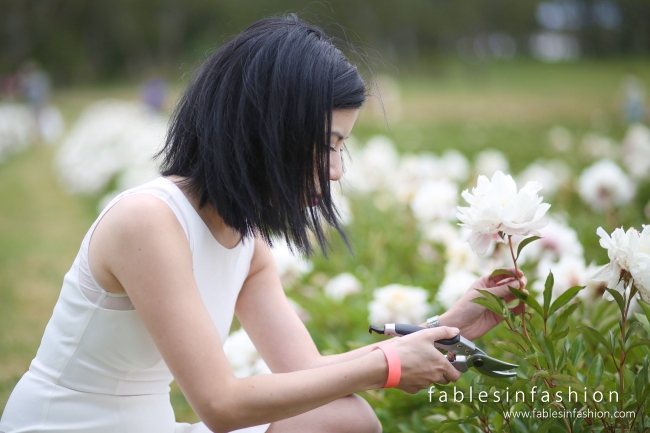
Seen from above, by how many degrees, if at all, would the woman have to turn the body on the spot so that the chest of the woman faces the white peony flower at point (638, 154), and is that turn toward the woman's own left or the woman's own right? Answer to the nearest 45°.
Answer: approximately 45° to the woman's own left

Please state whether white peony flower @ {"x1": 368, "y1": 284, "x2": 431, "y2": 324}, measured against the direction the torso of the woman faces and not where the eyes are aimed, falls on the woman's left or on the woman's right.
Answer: on the woman's left

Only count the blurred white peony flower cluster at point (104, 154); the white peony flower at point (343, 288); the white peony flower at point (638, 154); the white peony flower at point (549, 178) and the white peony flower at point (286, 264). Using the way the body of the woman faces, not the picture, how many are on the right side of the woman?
0

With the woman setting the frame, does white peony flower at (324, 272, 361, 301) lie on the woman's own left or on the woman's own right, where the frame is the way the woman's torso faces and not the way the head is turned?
on the woman's own left

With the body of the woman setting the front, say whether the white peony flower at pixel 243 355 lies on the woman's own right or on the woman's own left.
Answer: on the woman's own left

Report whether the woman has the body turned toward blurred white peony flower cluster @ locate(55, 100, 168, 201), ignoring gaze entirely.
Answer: no

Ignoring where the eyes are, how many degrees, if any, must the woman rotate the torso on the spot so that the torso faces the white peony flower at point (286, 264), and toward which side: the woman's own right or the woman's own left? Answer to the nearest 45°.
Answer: approximately 90° to the woman's own left

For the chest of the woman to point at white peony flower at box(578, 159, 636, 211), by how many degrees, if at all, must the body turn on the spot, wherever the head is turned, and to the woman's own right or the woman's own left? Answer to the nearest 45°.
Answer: approximately 45° to the woman's own left

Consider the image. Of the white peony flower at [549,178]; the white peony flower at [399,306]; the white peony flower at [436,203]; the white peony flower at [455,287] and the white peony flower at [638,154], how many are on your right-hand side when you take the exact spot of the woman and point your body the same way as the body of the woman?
0

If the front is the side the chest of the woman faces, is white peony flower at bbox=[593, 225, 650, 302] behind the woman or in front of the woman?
in front

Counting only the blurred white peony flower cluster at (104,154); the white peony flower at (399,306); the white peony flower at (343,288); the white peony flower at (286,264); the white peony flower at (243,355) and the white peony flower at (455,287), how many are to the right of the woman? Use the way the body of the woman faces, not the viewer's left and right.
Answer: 0

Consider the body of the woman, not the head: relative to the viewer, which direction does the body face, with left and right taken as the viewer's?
facing to the right of the viewer

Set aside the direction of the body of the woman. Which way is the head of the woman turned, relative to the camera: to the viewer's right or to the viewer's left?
to the viewer's right
